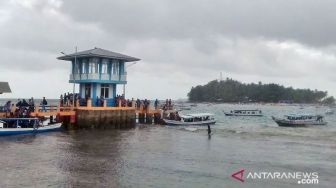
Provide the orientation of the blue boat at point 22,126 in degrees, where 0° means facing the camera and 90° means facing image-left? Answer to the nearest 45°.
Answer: approximately 270°

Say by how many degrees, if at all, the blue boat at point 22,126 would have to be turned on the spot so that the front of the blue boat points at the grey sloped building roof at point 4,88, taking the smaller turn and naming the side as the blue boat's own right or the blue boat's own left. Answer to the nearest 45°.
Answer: approximately 135° to the blue boat's own left

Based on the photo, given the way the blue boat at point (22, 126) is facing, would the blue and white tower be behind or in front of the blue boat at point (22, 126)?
in front

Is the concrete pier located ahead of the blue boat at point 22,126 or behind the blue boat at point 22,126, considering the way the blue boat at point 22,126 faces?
ahead

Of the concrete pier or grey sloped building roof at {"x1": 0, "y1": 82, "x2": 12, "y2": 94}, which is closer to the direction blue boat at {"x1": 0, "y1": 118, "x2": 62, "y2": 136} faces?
the concrete pier
